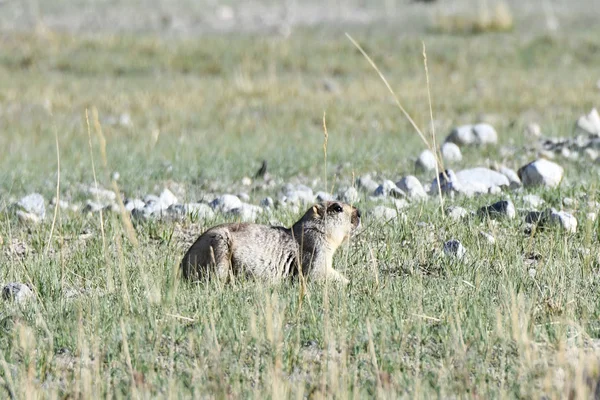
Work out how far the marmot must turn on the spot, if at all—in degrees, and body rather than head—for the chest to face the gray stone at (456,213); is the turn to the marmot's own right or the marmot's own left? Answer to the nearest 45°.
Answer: approximately 45° to the marmot's own left

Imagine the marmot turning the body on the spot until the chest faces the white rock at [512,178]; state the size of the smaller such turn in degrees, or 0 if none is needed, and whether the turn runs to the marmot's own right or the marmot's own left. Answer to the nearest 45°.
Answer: approximately 45° to the marmot's own left

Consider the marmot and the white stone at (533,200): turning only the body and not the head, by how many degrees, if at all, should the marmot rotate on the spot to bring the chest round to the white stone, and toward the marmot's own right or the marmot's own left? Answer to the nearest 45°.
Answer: approximately 45° to the marmot's own left

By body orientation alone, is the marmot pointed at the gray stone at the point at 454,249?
yes

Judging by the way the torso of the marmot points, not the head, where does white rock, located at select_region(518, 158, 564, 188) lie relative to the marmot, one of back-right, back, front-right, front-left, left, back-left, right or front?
front-left

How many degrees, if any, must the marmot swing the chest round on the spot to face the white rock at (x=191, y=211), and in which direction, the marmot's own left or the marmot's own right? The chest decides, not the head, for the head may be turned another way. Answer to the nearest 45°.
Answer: approximately 135° to the marmot's own left

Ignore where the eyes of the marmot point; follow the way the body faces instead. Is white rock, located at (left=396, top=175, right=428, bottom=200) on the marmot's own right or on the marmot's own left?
on the marmot's own left

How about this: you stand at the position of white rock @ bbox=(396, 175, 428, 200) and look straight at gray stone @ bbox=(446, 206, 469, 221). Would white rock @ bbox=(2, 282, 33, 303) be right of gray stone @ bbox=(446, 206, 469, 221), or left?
right

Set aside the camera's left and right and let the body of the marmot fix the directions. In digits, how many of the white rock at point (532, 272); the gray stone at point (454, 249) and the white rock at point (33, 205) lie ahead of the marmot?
2

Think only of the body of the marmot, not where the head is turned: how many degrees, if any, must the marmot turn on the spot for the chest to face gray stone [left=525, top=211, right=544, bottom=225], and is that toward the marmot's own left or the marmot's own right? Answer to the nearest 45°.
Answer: approximately 45° to the marmot's own left

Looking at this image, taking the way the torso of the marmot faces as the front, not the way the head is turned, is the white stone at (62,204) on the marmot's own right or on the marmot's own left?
on the marmot's own left

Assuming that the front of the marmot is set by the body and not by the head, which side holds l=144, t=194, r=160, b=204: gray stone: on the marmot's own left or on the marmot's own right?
on the marmot's own left

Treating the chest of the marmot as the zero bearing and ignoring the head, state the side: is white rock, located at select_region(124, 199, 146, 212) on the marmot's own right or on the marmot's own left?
on the marmot's own left

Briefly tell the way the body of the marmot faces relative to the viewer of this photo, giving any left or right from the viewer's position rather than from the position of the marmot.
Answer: facing to the right of the viewer
